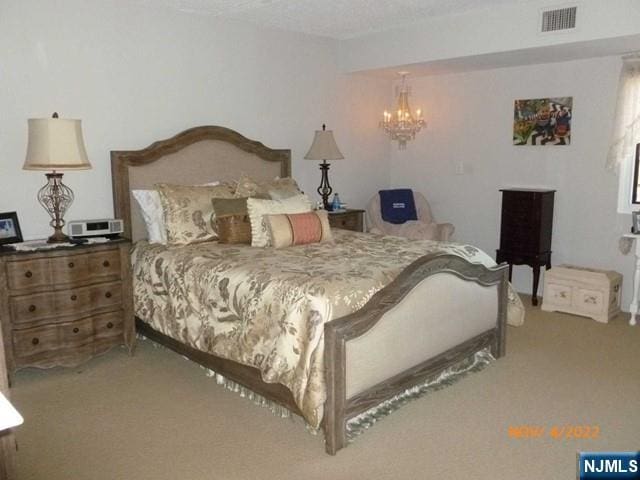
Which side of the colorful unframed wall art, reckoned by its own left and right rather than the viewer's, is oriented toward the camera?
front

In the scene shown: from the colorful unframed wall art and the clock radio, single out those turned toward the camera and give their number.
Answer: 2

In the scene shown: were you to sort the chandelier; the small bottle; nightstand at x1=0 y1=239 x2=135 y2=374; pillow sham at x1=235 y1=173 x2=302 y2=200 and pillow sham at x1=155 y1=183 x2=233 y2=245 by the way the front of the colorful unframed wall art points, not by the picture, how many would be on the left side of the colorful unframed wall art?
0

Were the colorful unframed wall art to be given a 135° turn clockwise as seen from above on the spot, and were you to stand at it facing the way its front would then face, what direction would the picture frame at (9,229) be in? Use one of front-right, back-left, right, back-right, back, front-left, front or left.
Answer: left

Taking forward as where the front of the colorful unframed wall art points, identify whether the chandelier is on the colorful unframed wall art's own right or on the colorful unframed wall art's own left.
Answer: on the colorful unframed wall art's own right

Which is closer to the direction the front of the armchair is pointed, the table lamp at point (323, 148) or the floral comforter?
the floral comforter

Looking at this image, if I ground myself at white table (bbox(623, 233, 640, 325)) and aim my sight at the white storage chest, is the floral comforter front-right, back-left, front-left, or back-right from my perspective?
front-left

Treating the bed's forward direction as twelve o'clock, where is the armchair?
The armchair is roughly at 8 o'clock from the bed.

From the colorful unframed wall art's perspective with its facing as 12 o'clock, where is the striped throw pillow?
The striped throw pillow is roughly at 1 o'clock from the colorful unframed wall art.

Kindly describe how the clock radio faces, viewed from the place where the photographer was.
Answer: facing the viewer

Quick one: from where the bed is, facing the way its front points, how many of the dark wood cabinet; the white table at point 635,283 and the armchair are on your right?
0

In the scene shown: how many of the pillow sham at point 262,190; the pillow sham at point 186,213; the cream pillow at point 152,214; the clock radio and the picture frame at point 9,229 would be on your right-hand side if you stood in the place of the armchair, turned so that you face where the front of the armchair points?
5

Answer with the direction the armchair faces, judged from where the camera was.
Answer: facing the viewer and to the right of the viewer

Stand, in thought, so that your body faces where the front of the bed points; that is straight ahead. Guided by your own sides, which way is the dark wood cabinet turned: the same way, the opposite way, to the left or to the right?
to the right
